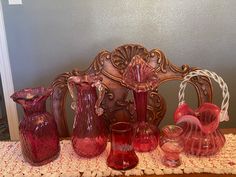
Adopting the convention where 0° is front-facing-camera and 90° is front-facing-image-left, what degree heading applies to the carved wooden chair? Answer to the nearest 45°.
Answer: approximately 0°
